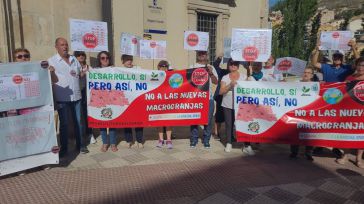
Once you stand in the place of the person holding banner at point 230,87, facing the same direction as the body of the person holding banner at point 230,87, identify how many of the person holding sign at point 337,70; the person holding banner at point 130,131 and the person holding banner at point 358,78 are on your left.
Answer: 2

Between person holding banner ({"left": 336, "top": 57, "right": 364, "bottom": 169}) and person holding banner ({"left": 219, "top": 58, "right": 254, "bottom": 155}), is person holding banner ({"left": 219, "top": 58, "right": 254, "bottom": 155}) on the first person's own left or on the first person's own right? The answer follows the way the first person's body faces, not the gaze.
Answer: on the first person's own right

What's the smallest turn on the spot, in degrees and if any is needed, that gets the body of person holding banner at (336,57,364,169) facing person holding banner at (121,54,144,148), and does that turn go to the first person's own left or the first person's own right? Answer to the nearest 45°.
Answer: approximately 90° to the first person's own right

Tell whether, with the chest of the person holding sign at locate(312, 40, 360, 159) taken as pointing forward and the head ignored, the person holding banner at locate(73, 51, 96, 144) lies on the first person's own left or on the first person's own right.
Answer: on the first person's own right

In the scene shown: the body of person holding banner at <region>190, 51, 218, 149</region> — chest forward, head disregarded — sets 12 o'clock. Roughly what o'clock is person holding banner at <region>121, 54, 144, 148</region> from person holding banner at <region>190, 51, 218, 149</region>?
person holding banner at <region>121, 54, 144, 148</region> is roughly at 3 o'clock from person holding banner at <region>190, 51, 218, 149</region>.

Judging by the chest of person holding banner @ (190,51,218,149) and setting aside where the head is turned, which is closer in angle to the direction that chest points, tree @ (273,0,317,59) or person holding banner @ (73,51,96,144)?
the person holding banner

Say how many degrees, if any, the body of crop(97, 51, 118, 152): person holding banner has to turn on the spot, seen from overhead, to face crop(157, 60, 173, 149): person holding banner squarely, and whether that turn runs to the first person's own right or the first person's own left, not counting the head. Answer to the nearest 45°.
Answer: approximately 90° to the first person's own left

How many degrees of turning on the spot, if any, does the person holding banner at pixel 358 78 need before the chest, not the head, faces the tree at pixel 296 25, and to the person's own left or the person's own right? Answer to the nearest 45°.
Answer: approximately 180°

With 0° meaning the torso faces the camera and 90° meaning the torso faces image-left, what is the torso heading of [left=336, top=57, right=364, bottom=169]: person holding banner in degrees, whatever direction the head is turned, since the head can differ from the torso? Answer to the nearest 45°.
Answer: approximately 0°
